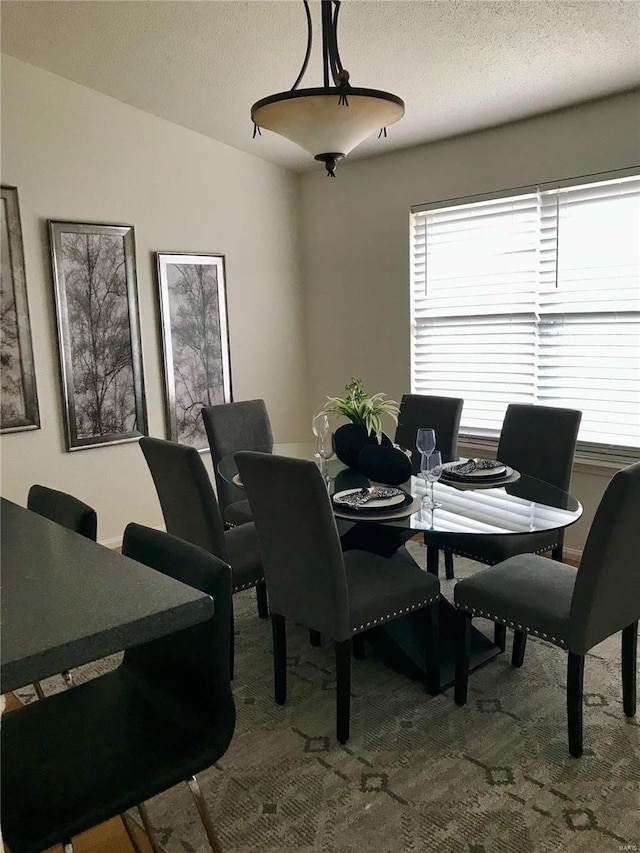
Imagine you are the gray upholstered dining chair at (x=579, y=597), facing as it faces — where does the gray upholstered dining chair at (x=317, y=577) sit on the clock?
the gray upholstered dining chair at (x=317, y=577) is roughly at 10 o'clock from the gray upholstered dining chair at (x=579, y=597).

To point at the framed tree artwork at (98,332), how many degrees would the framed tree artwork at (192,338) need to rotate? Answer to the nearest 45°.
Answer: approximately 90° to its right

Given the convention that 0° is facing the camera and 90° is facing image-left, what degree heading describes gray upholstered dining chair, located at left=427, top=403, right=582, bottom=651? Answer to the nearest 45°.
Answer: approximately 45°

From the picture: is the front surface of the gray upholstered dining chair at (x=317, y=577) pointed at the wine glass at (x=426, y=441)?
yes

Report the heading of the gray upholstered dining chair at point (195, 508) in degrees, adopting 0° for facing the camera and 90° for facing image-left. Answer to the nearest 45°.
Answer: approximately 225°

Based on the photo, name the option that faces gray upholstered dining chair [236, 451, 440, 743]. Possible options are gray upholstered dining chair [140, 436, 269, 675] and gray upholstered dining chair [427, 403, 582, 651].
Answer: gray upholstered dining chair [427, 403, 582, 651]

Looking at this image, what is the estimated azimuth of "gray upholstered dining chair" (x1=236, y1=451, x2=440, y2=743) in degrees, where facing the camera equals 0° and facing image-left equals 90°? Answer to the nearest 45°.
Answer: approximately 225°

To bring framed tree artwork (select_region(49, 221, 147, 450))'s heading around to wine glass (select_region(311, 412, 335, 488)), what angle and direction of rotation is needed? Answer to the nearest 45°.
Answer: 0° — it already faces it

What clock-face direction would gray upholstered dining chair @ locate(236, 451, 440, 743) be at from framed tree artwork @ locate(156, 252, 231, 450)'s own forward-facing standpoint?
The gray upholstered dining chair is roughly at 1 o'clock from the framed tree artwork.

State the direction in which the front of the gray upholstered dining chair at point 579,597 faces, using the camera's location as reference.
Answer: facing away from the viewer and to the left of the viewer

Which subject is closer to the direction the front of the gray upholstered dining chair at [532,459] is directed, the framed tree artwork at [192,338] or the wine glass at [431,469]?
the wine glass
